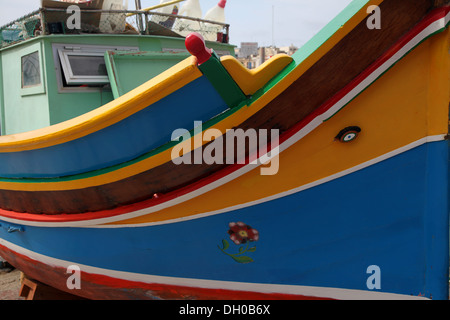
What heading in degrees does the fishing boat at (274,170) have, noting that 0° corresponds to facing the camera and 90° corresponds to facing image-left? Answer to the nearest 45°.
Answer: approximately 315°
